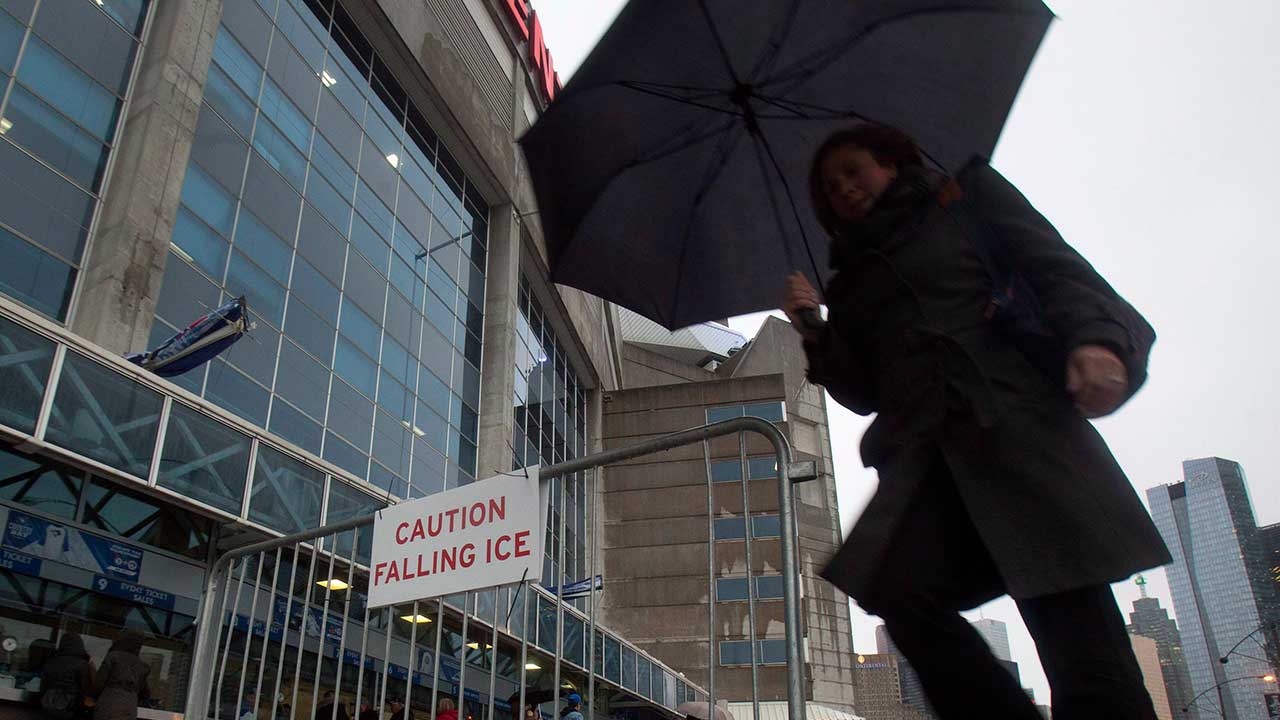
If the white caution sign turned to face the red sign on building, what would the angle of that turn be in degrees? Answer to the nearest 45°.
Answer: approximately 135° to its right

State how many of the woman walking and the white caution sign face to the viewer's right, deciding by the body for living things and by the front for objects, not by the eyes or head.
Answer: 0

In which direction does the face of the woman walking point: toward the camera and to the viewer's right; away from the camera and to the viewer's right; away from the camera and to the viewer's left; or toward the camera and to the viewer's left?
toward the camera and to the viewer's left

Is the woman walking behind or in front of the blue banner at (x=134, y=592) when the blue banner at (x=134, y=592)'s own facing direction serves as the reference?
in front

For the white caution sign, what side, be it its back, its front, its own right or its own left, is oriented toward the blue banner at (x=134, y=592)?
right

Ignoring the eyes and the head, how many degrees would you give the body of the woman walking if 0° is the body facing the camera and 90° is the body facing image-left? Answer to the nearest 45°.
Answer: approximately 45°

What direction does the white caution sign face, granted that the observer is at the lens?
facing the viewer and to the left of the viewer

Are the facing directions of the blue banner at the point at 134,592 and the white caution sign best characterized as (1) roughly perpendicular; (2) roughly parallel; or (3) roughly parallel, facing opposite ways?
roughly perpendicular

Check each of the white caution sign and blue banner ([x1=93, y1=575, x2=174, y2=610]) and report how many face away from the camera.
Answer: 0

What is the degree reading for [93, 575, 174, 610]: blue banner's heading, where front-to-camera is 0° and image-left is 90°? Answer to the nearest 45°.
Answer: approximately 315°

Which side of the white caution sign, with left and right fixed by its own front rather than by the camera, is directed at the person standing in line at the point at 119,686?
right
